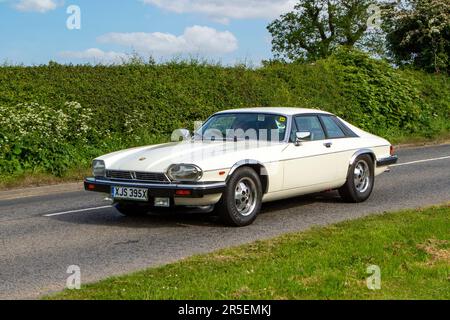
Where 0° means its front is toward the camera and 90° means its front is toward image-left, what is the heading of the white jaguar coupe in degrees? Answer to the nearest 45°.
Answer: approximately 45°

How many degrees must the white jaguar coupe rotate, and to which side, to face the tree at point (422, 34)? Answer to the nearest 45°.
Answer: approximately 135° to its right
